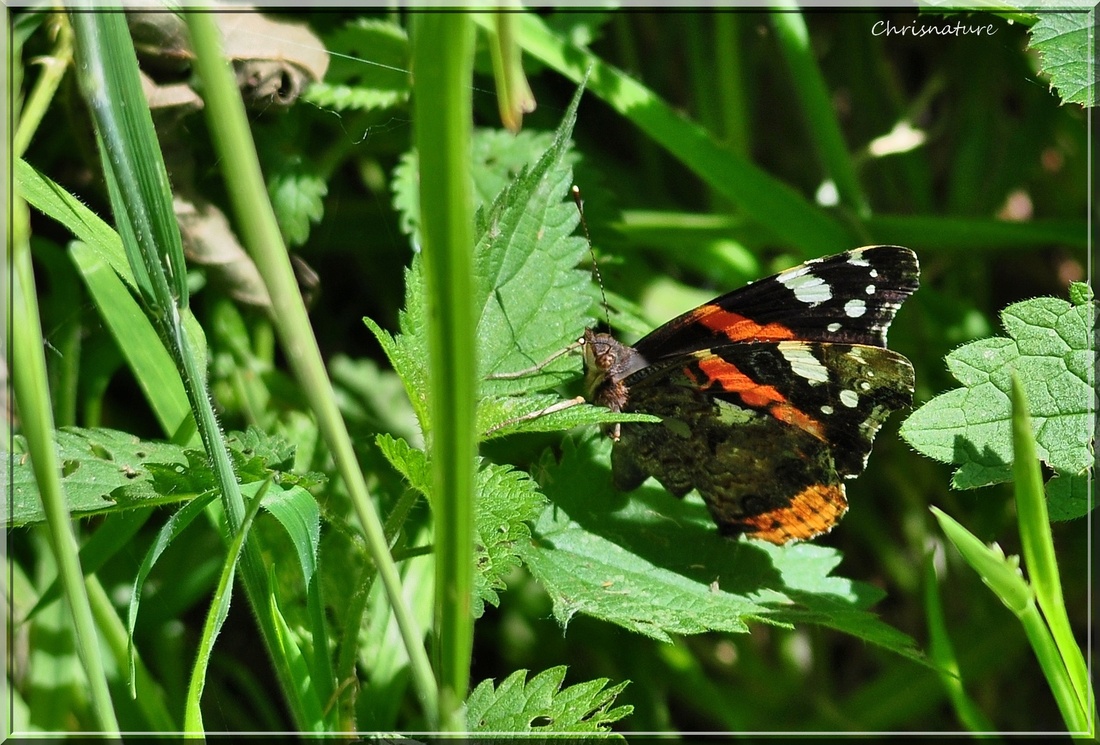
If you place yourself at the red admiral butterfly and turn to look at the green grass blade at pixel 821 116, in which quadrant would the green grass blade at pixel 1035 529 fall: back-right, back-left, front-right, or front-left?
back-right

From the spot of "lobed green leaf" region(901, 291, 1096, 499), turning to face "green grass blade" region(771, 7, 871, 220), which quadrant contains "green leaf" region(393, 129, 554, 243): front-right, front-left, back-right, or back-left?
front-left

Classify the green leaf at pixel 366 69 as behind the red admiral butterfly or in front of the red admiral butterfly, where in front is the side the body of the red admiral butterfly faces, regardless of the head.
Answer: in front

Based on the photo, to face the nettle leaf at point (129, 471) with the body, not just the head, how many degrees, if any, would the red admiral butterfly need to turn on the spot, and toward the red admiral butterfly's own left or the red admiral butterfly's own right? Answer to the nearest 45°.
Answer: approximately 45° to the red admiral butterfly's own left

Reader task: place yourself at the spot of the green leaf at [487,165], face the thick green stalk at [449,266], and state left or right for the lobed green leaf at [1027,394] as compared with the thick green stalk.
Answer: left

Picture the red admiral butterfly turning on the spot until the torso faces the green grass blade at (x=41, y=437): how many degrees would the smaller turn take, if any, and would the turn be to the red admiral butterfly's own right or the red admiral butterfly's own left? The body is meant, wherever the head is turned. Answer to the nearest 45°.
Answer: approximately 45° to the red admiral butterfly's own left

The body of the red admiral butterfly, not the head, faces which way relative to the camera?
to the viewer's left
